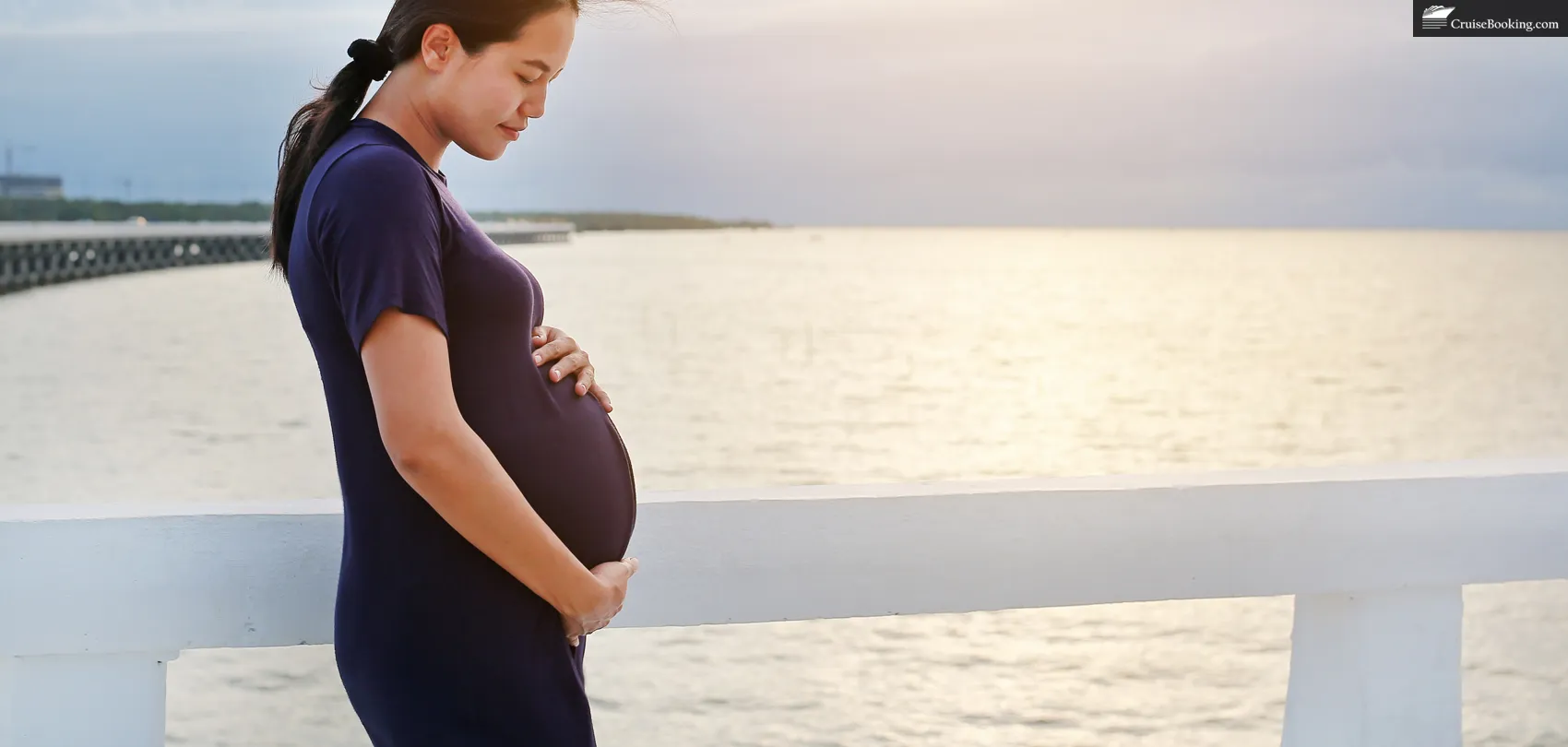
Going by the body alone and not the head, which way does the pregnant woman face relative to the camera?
to the viewer's right
